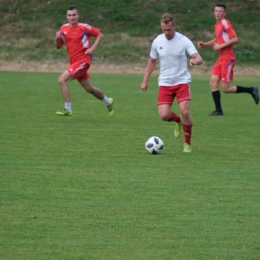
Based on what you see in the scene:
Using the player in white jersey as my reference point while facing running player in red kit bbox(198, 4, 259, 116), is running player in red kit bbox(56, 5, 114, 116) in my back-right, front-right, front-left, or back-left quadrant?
front-left

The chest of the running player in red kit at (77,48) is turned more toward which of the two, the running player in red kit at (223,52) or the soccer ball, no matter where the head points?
the soccer ball

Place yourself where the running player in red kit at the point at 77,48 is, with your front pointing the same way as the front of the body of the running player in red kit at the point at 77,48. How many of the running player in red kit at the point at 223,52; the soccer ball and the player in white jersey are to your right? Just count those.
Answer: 0

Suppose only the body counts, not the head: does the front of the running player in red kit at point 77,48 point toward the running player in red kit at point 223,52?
no

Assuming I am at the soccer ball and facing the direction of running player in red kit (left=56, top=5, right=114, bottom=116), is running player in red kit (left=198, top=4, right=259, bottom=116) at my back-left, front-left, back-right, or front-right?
front-right

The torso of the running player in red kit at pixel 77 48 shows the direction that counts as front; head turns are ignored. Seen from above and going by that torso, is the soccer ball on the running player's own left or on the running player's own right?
on the running player's own left

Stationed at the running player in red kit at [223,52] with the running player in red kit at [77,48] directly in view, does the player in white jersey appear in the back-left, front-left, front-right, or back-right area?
front-left
